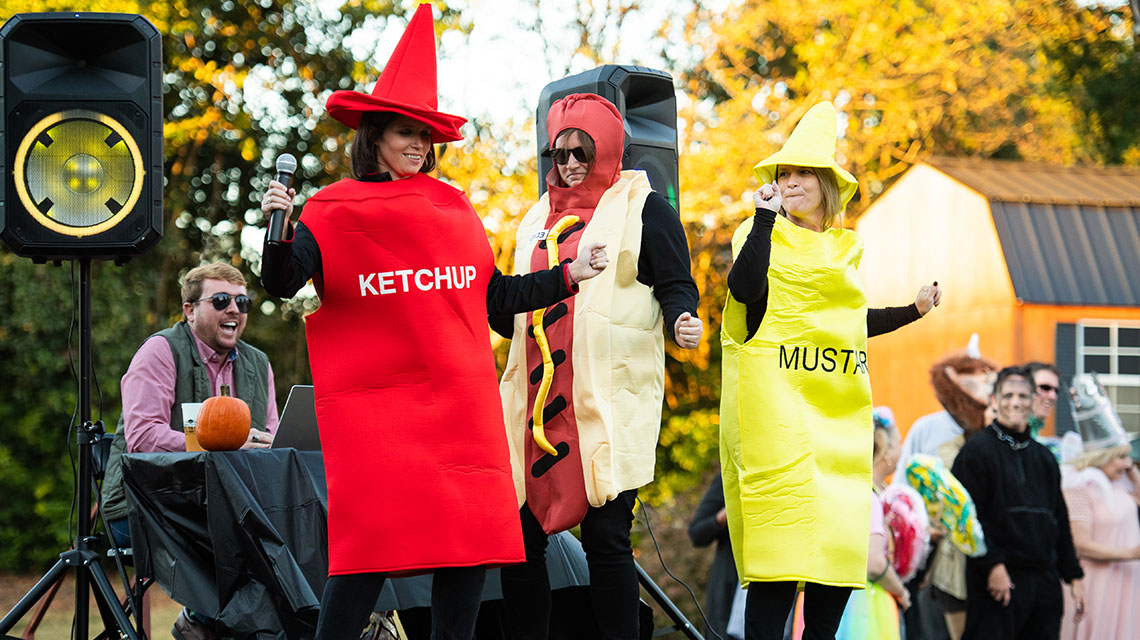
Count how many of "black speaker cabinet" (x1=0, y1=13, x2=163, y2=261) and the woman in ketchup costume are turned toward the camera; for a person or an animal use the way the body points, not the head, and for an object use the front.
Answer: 2

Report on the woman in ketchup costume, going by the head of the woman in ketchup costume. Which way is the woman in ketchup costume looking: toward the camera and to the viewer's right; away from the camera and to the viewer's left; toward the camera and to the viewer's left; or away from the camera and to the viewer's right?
toward the camera and to the viewer's right

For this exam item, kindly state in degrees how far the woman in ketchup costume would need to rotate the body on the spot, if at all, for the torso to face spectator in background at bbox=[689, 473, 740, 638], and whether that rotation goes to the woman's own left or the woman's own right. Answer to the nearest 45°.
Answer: approximately 135° to the woman's own left

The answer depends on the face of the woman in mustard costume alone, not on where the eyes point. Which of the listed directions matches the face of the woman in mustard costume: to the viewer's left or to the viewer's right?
to the viewer's left

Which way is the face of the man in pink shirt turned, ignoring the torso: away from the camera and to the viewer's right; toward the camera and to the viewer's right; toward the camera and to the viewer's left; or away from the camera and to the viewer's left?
toward the camera and to the viewer's right

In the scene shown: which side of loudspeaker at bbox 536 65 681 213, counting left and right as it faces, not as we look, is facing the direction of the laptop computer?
right

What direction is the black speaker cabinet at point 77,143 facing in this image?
toward the camera

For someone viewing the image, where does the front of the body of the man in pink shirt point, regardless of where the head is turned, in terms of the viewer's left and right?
facing the viewer and to the right of the viewer

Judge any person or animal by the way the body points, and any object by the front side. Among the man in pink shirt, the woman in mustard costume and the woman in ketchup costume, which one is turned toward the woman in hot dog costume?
the man in pink shirt
